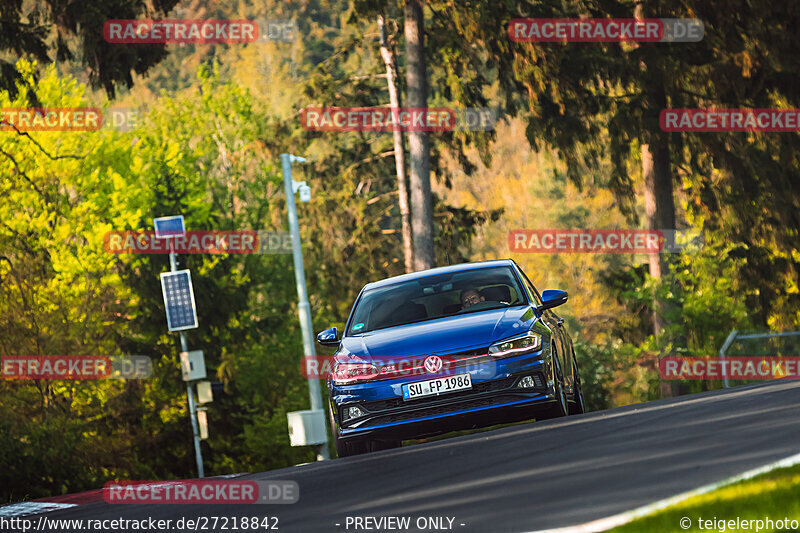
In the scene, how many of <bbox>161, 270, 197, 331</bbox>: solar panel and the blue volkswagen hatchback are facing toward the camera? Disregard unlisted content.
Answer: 2

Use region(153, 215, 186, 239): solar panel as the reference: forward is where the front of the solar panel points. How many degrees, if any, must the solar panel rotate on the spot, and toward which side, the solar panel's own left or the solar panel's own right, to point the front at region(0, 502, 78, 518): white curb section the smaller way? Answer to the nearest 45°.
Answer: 0° — it already faces it

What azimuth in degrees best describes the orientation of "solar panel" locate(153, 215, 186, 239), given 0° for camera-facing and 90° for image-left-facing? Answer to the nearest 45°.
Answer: approximately 0°

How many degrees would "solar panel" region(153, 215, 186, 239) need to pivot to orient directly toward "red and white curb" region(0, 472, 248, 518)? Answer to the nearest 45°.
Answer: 0° — it already faces it
